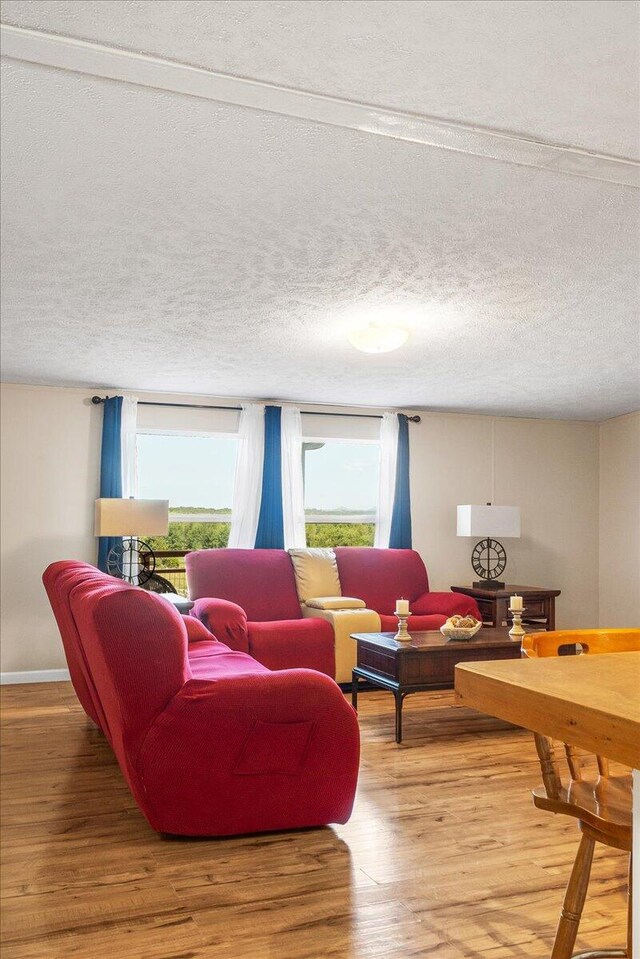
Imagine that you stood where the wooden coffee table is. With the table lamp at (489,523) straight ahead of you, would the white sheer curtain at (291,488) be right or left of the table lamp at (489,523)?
left

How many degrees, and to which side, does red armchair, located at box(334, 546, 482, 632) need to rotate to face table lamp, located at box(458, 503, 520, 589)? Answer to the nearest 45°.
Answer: approximately 90° to its left

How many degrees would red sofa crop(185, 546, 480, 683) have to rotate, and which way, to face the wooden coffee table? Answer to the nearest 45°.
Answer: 0° — it already faces it

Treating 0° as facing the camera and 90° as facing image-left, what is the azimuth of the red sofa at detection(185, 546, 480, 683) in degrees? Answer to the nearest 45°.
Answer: approximately 315°

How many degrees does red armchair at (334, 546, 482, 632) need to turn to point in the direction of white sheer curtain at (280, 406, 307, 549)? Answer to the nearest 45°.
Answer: approximately 135° to its right

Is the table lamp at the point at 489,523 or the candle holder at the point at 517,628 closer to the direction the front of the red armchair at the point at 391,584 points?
the candle holder

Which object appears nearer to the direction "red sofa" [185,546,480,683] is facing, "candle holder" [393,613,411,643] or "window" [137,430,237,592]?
the candle holder

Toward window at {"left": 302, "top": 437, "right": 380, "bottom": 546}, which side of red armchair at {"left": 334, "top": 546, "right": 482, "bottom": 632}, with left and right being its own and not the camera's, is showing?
back

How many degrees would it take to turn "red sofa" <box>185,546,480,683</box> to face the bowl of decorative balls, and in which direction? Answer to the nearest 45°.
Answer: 0° — it already faces it
